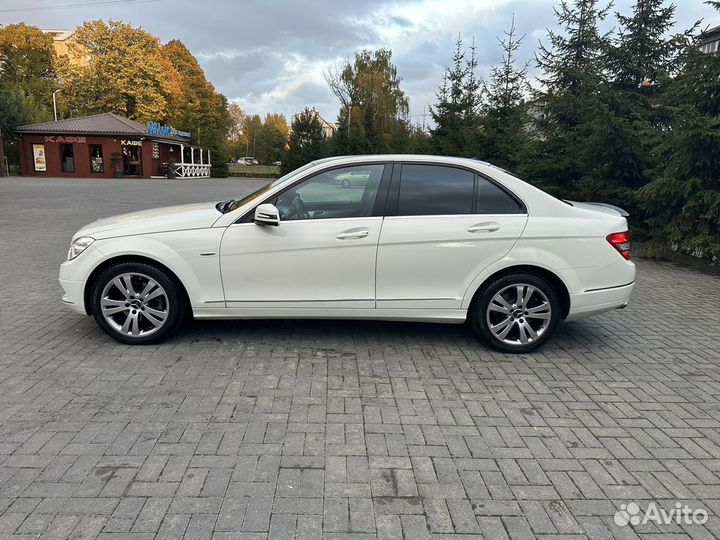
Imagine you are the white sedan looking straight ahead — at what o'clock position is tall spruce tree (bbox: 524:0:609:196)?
The tall spruce tree is roughly at 4 o'clock from the white sedan.

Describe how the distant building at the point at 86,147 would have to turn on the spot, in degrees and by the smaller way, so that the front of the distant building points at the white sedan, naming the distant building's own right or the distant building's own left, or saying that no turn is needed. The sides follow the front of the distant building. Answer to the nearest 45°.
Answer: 0° — it already faces it

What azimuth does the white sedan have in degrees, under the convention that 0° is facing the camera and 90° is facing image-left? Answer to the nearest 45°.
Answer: approximately 90°

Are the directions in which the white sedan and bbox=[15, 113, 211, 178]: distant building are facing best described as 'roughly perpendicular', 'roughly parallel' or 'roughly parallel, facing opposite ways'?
roughly perpendicular

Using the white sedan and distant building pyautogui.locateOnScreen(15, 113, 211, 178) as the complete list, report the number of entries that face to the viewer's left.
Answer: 1

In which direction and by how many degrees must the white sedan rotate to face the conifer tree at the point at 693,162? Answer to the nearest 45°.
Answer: approximately 135° to its right

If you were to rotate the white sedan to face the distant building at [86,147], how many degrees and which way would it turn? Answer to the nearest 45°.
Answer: approximately 45° to its right

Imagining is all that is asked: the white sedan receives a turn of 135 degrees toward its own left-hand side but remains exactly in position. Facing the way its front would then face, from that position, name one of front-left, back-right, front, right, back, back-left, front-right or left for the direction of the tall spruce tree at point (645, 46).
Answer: left

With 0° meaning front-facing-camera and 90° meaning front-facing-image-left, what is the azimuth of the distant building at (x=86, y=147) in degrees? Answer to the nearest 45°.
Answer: approximately 0°
